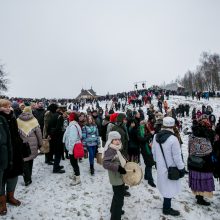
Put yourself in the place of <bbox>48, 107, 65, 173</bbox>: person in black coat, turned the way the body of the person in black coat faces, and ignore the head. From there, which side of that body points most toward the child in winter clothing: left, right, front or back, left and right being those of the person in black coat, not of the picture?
right

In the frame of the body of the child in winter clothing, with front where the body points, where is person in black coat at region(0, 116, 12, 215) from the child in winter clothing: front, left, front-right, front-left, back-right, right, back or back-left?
back-right

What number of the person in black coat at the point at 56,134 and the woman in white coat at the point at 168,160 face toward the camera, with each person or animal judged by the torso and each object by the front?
0

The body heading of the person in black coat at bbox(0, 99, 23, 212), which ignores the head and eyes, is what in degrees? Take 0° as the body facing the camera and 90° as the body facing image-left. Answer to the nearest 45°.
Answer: approximately 315°

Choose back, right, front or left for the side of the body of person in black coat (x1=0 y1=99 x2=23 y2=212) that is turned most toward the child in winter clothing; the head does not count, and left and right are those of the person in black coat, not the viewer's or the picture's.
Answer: front

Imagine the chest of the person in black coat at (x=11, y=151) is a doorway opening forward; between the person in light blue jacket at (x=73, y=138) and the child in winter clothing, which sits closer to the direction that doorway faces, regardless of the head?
the child in winter clothing

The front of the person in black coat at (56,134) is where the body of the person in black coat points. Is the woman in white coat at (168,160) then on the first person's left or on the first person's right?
on the first person's right

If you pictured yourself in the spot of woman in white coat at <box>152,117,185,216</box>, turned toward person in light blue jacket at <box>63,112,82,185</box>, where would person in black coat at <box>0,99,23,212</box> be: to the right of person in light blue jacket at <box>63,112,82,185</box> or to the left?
left

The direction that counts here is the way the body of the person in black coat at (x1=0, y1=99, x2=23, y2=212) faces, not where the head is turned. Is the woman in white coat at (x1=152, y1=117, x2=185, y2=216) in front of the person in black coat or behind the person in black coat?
in front
